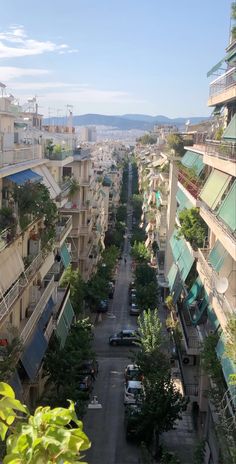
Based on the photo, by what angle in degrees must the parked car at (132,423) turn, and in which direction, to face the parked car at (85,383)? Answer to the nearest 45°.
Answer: approximately 45° to its left

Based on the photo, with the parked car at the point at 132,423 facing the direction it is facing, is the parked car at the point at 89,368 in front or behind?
in front

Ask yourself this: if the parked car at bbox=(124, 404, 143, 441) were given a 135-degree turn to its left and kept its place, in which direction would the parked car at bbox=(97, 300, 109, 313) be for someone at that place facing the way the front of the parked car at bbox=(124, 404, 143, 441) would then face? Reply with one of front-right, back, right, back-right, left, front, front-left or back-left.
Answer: back-right

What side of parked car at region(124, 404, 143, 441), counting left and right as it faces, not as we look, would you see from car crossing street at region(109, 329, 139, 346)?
front

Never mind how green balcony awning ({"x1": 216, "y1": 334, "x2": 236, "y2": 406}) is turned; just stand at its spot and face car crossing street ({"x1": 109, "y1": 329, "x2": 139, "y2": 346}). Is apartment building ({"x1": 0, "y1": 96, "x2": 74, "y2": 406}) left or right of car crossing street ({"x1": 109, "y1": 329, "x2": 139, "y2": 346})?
left

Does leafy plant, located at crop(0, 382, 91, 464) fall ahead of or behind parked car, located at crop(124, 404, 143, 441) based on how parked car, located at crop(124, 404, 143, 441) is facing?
behind

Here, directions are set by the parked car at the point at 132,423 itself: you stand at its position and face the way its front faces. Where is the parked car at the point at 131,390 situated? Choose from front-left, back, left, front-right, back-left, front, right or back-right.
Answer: front

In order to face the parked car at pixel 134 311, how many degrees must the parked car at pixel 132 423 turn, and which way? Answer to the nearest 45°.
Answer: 0° — it already faces it

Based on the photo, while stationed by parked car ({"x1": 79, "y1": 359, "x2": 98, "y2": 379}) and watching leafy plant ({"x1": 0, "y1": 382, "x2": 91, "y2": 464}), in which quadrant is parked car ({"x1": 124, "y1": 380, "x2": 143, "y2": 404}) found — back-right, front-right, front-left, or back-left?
front-left

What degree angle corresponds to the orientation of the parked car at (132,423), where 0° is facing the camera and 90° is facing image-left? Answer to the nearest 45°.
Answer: approximately 180°

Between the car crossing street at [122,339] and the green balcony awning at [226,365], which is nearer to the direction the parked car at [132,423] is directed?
the car crossing street
